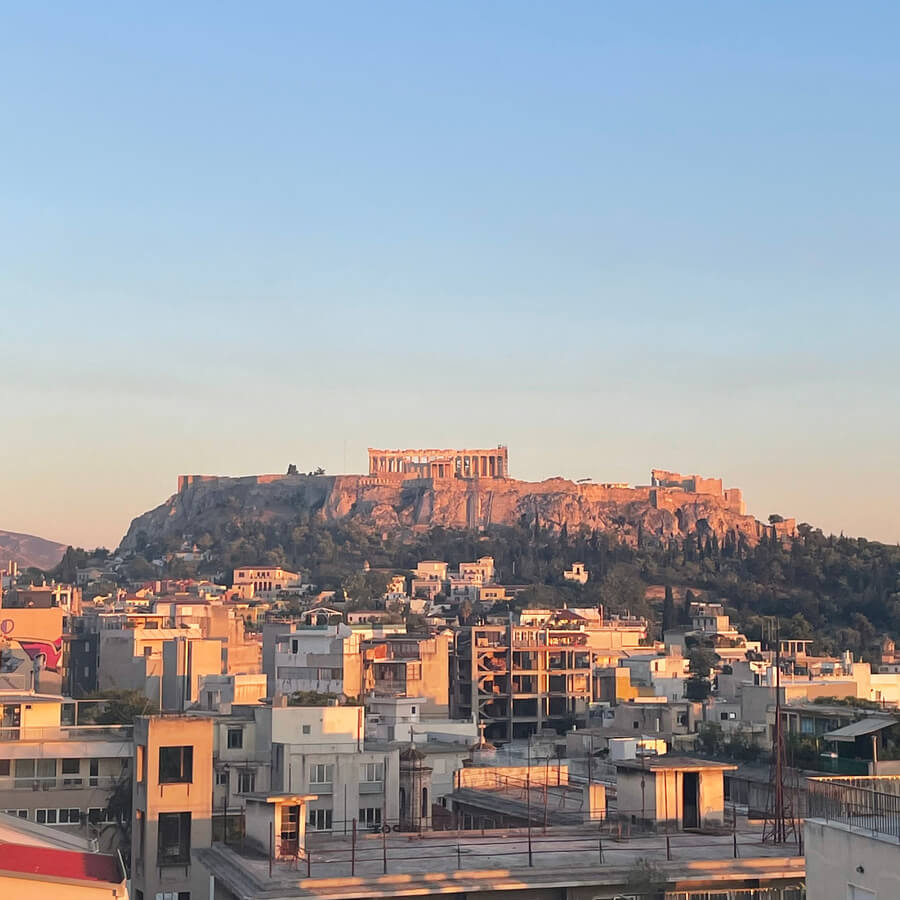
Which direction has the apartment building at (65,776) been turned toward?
toward the camera

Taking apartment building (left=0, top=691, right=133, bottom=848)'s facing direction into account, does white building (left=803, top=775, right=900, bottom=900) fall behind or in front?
in front

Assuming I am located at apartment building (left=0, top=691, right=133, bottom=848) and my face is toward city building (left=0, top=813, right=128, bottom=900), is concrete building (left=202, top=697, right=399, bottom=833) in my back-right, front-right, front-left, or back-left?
back-left

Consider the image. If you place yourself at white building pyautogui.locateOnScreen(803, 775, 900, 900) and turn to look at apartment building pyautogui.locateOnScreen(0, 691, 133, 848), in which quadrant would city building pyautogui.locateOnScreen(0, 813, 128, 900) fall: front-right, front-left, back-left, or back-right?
front-left

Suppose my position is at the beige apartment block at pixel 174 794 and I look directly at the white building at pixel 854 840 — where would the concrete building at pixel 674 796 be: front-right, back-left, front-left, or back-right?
front-left

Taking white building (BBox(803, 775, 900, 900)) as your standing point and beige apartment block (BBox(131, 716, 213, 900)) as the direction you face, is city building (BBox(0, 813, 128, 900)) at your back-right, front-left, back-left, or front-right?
front-left

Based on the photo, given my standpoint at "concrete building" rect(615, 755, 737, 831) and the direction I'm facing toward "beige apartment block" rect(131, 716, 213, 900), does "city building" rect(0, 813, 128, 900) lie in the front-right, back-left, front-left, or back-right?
front-left

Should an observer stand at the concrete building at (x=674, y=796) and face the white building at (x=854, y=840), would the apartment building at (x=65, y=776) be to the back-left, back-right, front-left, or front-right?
back-right

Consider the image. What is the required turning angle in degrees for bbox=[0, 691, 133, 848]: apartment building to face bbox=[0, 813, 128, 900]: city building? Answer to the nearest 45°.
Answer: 0° — it already faces it

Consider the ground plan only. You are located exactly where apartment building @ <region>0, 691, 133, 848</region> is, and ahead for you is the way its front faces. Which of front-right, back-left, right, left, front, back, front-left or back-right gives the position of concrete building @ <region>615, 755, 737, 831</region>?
front-left

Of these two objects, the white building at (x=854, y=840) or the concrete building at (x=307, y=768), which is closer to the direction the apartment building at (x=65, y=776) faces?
the white building

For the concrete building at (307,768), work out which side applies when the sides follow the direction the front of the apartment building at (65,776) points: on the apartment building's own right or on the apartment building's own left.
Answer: on the apartment building's own left
